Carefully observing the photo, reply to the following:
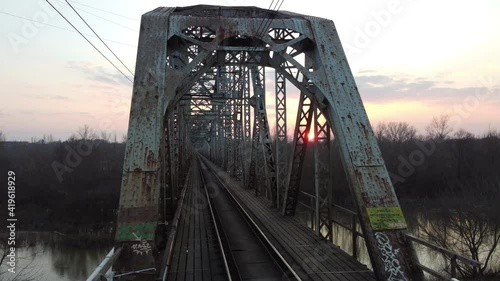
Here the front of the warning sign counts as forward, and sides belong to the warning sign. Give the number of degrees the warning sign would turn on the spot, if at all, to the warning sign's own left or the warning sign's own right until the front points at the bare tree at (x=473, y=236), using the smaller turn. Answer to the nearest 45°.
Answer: approximately 180°

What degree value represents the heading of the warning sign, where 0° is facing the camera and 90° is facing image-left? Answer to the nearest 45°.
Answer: approximately 0°
